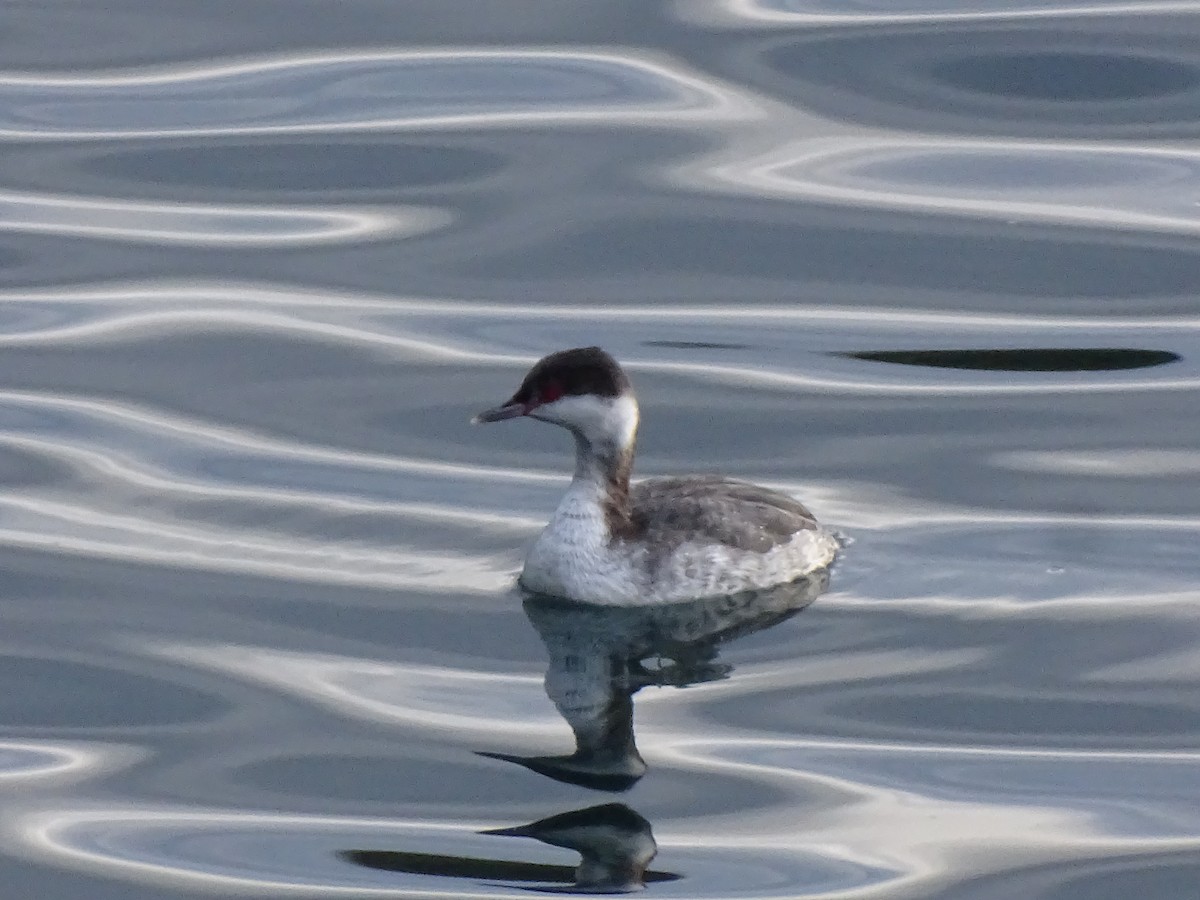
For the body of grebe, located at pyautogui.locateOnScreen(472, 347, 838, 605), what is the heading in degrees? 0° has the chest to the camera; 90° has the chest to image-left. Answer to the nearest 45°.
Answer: approximately 90°
